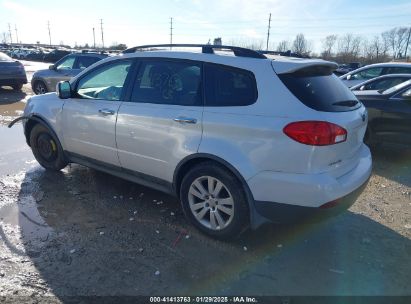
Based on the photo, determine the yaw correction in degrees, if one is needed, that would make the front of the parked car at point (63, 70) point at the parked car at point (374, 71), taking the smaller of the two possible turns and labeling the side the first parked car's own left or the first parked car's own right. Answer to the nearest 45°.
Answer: approximately 135° to the first parked car's own left

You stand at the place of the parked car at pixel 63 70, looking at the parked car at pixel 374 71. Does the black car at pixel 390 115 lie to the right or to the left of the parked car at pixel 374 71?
right

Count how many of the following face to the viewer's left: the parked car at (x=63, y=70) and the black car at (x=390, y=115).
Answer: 2

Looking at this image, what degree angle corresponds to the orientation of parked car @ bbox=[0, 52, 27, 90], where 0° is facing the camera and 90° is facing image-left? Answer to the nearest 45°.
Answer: approximately 90°

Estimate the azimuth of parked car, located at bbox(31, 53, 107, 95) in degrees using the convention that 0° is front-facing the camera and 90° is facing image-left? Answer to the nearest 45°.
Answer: approximately 90°

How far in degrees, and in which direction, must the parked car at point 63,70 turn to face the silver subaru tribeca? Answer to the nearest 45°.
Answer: approximately 90° to its left

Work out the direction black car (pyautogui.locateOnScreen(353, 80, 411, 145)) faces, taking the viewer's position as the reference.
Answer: facing to the left of the viewer

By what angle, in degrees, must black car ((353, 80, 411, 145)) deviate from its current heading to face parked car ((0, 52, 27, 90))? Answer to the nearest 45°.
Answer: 0° — it already faces it

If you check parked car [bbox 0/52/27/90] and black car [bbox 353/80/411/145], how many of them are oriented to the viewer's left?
2

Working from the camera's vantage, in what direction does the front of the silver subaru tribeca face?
facing away from the viewer and to the left of the viewer

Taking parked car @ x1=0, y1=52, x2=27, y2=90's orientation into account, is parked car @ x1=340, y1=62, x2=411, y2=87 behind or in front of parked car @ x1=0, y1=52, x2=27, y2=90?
behind

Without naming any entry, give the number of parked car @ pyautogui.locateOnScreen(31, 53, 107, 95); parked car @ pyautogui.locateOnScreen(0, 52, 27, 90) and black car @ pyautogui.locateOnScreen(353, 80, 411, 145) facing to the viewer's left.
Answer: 3
